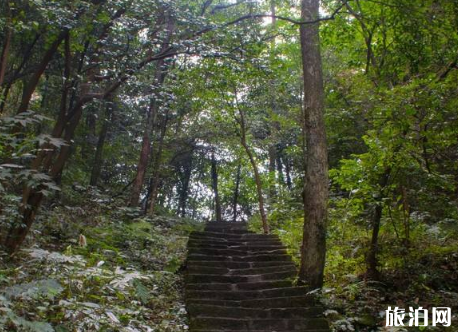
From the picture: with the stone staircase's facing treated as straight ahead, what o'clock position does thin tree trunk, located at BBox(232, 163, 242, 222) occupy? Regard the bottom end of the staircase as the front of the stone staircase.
The thin tree trunk is roughly at 6 o'clock from the stone staircase.

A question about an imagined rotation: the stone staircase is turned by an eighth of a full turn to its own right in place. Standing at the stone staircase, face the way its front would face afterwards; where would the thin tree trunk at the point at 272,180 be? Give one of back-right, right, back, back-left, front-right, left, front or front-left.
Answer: back-right

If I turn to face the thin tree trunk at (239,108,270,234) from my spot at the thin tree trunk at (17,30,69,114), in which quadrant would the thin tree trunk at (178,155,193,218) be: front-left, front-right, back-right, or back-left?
front-left

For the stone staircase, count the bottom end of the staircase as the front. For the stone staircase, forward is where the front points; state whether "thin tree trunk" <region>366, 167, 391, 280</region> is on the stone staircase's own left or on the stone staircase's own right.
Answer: on the stone staircase's own left

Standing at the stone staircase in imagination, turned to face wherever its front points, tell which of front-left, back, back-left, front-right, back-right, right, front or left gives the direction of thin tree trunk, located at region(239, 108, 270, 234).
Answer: back

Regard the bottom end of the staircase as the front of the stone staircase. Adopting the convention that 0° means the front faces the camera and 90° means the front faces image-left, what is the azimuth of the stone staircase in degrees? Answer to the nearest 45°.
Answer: approximately 0°

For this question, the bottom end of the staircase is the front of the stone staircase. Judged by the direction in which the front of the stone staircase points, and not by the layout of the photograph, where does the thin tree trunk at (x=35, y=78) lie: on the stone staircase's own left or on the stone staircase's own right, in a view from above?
on the stone staircase's own right

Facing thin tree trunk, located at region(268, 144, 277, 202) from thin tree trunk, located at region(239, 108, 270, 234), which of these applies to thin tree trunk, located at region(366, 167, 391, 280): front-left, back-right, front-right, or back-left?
back-right
